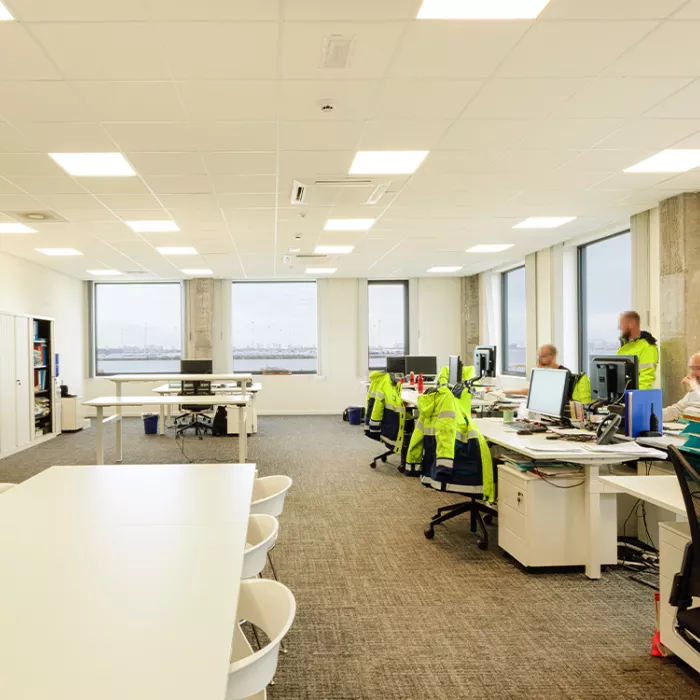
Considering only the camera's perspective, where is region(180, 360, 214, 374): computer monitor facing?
facing the viewer

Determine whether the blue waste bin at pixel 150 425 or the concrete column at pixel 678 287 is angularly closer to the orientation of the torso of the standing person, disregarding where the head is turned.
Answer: the blue waste bin

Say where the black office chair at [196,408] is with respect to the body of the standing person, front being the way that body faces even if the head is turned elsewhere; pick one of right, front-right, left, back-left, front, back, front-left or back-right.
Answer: front

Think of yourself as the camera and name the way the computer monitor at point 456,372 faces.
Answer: facing the viewer and to the left of the viewer

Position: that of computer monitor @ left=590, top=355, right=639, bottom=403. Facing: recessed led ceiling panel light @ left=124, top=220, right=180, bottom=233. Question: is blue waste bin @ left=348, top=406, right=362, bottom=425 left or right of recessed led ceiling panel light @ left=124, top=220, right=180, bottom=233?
right

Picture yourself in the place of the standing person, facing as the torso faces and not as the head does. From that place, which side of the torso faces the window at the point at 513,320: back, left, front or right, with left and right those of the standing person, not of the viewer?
right

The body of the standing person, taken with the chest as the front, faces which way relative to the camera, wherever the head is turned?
to the viewer's left

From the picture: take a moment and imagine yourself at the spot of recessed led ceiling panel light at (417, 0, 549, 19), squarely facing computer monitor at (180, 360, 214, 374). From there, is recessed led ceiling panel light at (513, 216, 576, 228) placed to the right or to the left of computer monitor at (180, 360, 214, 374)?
right

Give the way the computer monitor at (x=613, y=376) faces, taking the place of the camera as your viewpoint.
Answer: facing away from the viewer and to the right of the viewer

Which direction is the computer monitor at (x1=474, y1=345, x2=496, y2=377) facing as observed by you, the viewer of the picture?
facing away from the viewer and to the right of the viewer

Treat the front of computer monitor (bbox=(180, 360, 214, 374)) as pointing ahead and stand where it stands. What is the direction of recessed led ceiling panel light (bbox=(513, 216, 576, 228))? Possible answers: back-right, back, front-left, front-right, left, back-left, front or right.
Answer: front-left

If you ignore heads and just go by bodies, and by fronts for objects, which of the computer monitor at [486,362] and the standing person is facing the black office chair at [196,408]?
the standing person

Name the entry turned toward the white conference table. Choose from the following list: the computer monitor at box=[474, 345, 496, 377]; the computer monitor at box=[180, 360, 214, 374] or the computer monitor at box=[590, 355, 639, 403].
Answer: the computer monitor at box=[180, 360, 214, 374]
